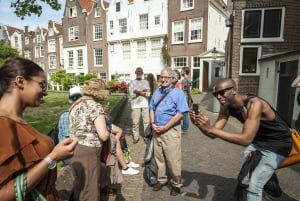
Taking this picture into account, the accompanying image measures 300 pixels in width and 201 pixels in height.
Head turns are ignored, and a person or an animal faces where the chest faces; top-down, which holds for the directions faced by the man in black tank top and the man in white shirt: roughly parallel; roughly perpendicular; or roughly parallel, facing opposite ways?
roughly perpendicular

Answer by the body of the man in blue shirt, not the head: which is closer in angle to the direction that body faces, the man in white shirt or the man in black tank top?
the man in black tank top

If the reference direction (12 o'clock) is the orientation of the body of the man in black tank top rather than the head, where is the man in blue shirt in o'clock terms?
The man in blue shirt is roughly at 1 o'clock from the man in black tank top.

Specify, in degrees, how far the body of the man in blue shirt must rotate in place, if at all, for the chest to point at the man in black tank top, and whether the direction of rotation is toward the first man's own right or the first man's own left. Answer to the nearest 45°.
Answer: approximately 90° to the first man's own left

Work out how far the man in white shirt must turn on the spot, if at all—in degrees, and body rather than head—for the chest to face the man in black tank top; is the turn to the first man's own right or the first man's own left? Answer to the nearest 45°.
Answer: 0° — they already face them

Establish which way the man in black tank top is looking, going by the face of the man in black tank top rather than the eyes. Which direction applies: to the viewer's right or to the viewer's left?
to the viewer's left

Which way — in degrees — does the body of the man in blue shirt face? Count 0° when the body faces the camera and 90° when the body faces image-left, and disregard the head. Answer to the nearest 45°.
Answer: approximately 45°

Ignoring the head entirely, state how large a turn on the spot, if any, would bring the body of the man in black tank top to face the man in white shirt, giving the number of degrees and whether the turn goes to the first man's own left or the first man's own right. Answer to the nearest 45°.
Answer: approximately 45° to the first man's own right

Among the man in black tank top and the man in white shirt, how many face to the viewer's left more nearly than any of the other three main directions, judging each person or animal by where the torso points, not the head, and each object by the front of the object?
1

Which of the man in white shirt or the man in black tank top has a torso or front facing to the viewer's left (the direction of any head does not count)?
the man in black tank top

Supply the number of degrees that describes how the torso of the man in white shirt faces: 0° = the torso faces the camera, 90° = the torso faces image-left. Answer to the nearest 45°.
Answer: approximately 0°

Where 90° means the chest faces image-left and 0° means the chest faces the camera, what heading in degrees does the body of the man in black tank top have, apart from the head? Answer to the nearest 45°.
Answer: approximately 90°

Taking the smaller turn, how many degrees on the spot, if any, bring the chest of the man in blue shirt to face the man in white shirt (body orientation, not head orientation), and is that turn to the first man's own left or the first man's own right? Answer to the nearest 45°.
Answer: approximately 135° to the first man's own right
